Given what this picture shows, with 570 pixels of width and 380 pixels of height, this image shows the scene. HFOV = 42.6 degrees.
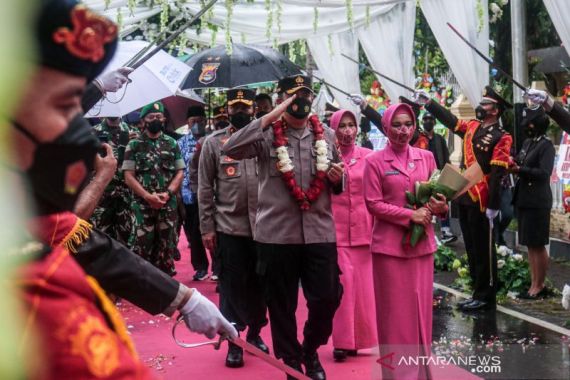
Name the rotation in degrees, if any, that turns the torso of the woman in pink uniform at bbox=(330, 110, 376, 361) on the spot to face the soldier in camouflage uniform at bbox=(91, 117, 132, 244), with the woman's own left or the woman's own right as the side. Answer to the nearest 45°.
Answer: approximately 135° to the woman's own right

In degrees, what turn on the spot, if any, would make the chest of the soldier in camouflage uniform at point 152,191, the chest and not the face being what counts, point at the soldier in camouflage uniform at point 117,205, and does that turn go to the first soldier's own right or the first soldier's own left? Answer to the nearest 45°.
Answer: approximately 135° to the first soldier's own right

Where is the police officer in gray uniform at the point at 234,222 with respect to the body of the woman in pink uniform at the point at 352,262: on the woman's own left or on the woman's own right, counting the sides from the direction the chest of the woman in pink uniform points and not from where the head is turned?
on the woman's own right

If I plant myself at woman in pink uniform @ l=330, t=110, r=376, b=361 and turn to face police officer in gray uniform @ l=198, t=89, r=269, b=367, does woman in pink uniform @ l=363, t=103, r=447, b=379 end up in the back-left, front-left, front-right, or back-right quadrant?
back-left
